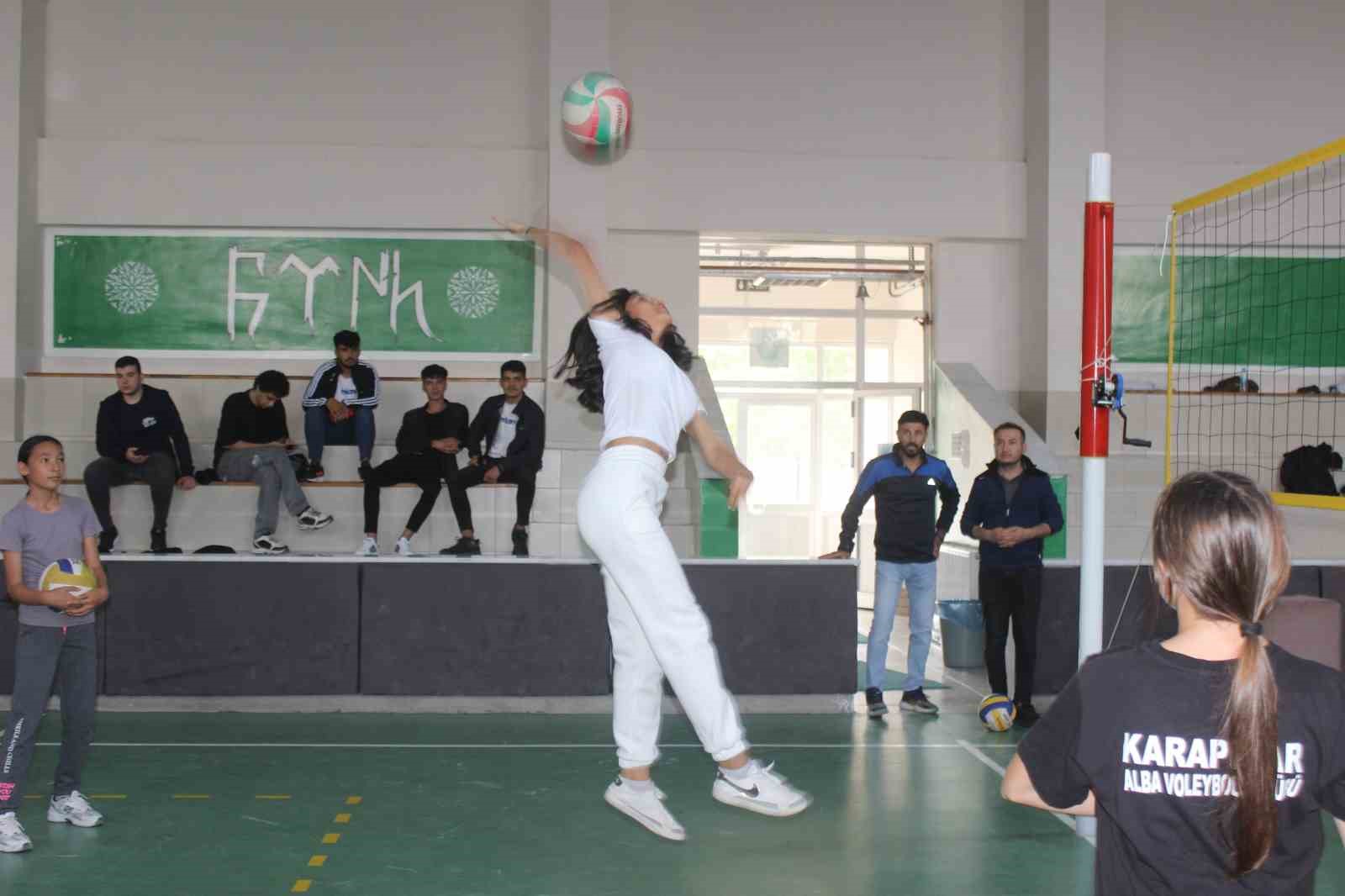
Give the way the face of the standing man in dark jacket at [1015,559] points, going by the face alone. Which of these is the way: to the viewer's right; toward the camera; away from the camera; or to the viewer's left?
toward the camera

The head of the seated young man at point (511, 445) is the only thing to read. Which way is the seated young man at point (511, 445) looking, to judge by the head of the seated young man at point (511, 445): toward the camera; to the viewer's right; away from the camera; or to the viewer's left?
toward the camera

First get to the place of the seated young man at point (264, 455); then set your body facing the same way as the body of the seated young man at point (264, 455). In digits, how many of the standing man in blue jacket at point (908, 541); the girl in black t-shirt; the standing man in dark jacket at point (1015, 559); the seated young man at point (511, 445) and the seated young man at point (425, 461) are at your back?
0

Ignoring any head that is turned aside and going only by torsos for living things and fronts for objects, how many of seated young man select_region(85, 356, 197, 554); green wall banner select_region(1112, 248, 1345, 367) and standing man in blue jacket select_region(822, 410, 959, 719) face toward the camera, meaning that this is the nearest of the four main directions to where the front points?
3

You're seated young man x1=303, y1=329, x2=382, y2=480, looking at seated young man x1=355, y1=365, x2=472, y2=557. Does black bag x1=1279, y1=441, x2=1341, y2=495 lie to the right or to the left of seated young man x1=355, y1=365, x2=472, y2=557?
left

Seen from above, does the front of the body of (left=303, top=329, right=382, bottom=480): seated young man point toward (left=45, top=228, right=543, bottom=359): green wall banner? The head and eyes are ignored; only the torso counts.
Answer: no

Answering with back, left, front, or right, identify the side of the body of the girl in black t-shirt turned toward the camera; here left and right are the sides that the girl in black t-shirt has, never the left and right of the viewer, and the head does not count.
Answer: back

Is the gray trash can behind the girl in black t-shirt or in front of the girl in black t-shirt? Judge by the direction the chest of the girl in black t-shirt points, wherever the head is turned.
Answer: in front

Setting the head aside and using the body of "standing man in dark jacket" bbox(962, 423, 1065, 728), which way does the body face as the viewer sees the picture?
toward the camera

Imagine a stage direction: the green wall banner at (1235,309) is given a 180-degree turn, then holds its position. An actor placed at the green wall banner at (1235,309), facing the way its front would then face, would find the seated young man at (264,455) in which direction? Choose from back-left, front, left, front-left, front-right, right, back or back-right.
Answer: back-left

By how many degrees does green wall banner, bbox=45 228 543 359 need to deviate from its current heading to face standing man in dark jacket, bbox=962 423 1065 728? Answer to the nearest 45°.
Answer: approximately 45° to its left

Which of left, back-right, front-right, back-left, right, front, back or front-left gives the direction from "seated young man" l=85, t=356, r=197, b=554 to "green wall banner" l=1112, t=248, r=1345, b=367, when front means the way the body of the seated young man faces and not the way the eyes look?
left

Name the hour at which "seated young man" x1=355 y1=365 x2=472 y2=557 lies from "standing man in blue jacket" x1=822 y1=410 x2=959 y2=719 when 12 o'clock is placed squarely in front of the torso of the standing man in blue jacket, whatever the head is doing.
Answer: The seated young man is roughly at 4 o'clock from the standing man in blue jacket.

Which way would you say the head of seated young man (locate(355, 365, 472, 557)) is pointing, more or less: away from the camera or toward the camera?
toward the camera

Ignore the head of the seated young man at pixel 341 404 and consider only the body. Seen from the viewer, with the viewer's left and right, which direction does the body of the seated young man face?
facing the viewer

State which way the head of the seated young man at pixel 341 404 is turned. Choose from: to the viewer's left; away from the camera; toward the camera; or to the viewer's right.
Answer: toward the camera

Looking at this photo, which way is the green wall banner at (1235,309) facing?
toward the camera
